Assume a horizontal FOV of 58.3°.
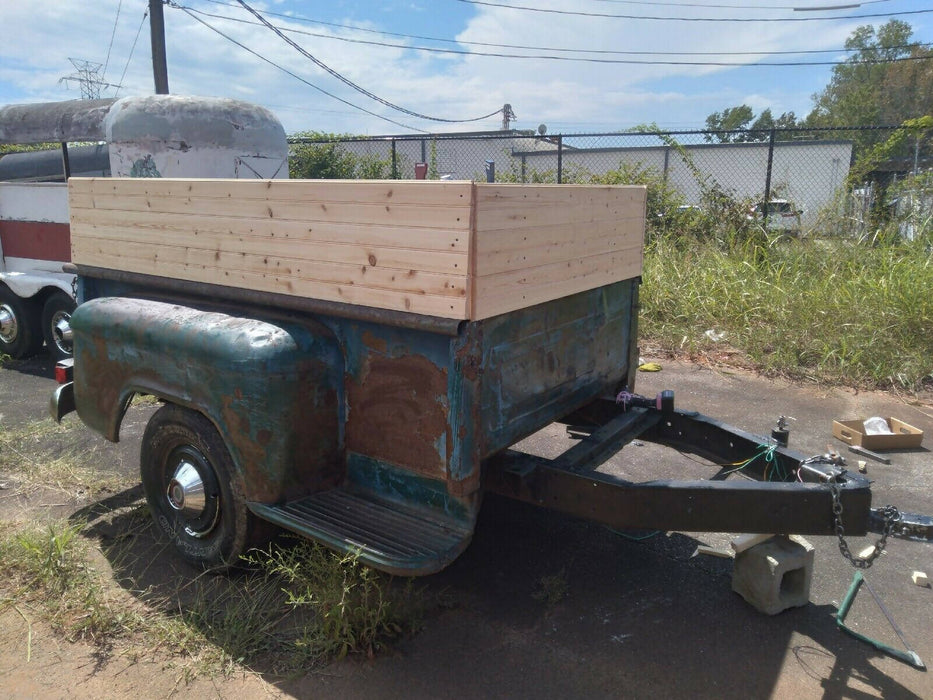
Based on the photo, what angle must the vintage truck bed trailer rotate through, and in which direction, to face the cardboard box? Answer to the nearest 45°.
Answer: approximately 90° to its left

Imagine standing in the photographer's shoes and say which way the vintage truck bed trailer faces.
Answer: facing the viewer and to the right of the viewer

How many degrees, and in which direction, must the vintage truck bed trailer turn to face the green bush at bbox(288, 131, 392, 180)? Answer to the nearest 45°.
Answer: approximately 135° to its left

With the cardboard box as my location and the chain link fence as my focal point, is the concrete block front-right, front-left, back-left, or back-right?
back-left

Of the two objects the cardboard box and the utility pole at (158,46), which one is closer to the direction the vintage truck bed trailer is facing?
the cardboard box

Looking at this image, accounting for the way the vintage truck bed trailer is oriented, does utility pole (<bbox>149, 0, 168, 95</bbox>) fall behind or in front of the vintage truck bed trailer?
behind

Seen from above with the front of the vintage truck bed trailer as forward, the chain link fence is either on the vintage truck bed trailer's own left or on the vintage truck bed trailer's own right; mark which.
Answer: on the vintage truck bed trailer's own left
